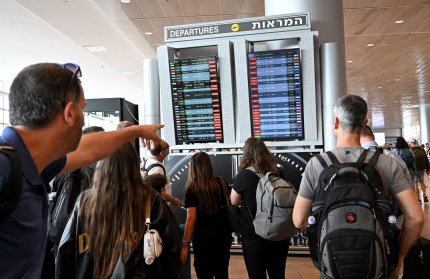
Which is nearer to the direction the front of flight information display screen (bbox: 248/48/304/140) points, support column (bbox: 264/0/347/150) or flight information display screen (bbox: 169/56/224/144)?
the flight information display screen

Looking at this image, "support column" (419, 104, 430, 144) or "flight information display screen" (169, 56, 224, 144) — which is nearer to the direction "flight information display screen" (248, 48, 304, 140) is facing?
the flight information display screen

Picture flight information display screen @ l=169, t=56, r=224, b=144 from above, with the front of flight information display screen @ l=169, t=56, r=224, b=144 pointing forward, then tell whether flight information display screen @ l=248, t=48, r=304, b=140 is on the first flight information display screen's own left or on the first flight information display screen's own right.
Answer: on the first flight information display screen's own left

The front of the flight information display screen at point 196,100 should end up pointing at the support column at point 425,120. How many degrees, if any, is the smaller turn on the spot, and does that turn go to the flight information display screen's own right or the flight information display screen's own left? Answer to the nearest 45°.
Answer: approximately 135° to the flight information display screen's own left

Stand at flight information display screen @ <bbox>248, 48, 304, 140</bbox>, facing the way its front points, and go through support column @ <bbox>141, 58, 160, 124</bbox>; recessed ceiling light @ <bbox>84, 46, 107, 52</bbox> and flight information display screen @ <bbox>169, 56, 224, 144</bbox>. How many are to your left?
0

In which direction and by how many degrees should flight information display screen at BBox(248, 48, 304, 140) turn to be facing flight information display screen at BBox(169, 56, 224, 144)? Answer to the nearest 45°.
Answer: approximately 90° to its right

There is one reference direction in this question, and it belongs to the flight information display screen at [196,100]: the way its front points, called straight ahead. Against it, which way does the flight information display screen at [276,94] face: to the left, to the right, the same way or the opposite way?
the same way

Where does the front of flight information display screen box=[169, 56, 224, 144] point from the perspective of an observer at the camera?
facing the viewer

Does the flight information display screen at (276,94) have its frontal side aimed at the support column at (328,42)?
no

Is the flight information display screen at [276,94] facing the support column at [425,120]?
no

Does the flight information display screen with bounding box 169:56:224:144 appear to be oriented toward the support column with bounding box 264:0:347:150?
no

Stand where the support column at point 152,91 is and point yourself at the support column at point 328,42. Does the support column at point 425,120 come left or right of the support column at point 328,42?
left

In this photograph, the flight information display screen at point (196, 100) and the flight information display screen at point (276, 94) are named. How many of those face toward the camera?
2

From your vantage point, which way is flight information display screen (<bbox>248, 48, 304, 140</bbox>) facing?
toward the camera
